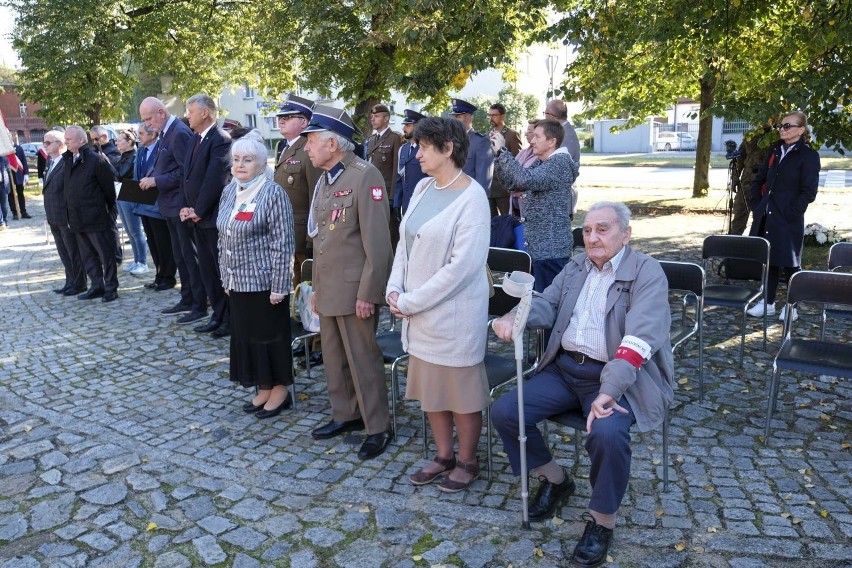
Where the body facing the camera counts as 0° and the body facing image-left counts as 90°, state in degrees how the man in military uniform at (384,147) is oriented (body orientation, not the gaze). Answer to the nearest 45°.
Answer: approximately 45°

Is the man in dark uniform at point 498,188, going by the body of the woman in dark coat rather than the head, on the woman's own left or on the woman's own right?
on the woman's own right

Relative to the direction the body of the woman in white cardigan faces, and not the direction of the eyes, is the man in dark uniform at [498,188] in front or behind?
behind

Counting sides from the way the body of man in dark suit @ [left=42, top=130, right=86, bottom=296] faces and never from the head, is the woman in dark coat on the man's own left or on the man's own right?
on the man's own left

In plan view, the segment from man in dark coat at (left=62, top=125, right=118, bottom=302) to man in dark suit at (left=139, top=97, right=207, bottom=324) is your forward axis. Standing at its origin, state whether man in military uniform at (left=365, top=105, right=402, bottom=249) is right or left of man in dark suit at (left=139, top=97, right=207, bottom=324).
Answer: left
